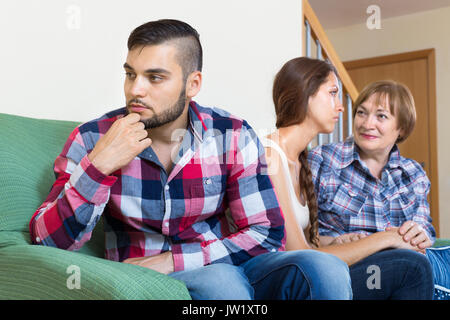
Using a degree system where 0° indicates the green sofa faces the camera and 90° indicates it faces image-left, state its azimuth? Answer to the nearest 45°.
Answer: approximately 315°

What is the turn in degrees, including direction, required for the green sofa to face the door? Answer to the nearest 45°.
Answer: approximately 90° to its left

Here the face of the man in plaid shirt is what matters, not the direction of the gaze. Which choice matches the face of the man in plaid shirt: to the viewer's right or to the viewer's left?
to the viewer's left
